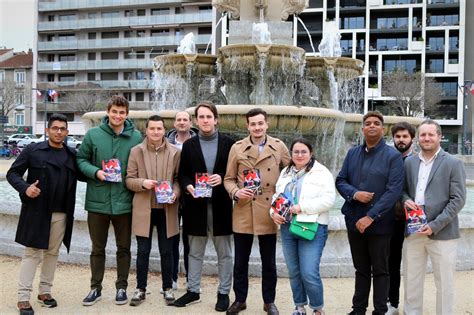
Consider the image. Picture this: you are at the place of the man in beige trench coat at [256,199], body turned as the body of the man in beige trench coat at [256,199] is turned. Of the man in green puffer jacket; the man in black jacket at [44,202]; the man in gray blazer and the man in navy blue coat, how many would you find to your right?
2

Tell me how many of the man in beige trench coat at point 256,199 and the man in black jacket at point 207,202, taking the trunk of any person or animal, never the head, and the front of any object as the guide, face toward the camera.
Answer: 2

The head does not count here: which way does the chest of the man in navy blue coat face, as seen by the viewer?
toward the camera

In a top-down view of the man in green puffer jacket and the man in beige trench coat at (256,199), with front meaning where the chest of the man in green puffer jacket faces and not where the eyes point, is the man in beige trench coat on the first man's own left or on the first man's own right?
on the first man's own left

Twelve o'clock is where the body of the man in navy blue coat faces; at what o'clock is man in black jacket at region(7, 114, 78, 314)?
The man in black jacket is roughly at 3 o'clock from the man in navy blue coat.

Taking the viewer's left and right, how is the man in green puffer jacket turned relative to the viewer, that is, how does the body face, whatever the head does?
facing the viewer

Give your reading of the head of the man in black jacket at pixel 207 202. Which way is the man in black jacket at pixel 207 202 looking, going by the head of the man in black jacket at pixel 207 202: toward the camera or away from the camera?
toward the camera

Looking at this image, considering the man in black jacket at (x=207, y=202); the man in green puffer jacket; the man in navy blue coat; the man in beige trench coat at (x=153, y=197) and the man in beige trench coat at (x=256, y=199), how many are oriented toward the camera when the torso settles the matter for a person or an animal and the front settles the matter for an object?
5

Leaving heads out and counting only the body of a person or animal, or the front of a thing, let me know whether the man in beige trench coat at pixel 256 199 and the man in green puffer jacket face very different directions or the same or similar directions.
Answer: same or similar directions

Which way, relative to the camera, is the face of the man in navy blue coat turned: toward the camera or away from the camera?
toward the camera

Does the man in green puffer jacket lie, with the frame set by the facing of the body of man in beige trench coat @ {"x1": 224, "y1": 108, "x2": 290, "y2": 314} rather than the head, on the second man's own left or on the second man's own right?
on the second man's own right

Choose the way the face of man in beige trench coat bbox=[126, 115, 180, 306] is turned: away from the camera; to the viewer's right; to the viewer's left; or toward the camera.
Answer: toward the camera

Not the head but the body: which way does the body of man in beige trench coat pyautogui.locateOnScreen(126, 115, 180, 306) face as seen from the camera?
toward the camera

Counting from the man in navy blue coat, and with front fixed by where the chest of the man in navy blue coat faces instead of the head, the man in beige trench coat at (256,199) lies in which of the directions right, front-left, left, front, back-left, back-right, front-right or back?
right

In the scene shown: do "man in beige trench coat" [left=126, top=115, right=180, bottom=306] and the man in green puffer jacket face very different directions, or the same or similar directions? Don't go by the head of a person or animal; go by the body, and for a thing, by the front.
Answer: same or similar directions
